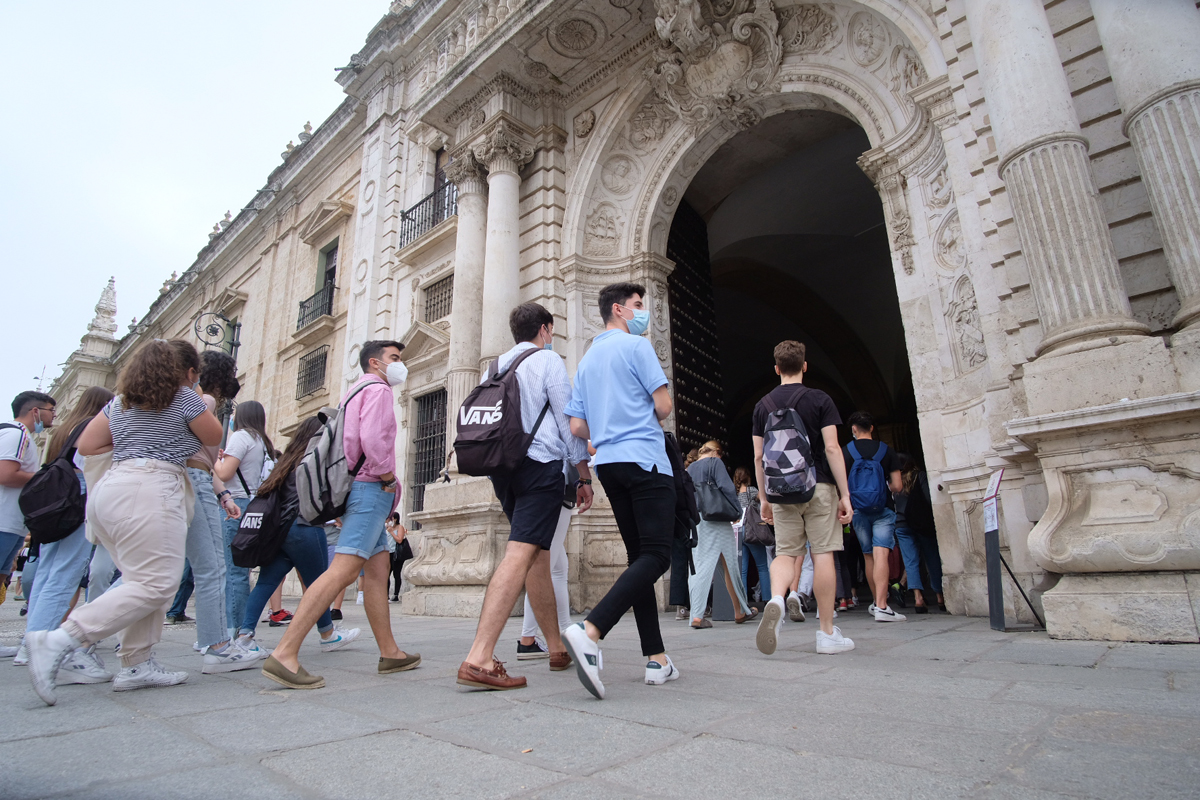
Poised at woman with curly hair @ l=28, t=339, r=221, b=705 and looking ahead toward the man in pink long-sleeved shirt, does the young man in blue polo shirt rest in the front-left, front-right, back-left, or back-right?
front-right

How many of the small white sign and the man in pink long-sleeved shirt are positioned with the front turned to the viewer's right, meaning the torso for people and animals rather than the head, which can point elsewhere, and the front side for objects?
1

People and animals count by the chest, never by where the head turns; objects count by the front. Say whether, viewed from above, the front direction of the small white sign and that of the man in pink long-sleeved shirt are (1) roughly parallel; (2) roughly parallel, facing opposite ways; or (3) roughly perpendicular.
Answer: roughly parallel, facing opposite ways

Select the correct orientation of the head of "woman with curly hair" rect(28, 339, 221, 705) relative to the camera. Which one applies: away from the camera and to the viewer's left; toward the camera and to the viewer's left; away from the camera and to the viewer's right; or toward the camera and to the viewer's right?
away from the camera and to the viewer's right

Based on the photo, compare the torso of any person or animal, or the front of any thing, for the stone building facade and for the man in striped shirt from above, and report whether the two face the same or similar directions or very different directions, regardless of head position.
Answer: very different directions

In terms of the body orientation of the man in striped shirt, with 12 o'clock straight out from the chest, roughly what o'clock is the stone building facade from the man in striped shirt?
The stone building facade is roughly at 12 o'clock from the man in striped shirt.

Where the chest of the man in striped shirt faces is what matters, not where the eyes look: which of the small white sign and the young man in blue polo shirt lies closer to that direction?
the small white sign

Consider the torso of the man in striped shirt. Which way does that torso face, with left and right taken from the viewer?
facing away from the viewer and to the right of the viewer

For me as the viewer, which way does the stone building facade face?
facing the viewer and to the left of the viewer

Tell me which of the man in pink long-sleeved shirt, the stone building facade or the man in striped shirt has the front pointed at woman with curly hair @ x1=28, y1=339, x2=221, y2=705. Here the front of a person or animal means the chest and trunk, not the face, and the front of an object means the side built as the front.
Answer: the stone building facade

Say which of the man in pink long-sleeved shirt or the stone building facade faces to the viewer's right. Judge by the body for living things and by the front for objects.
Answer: the man in pink long-sleeved shirt

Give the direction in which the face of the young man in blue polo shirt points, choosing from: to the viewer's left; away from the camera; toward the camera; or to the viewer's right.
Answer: to the viewer's right

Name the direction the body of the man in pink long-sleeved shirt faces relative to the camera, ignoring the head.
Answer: to the viewer's right

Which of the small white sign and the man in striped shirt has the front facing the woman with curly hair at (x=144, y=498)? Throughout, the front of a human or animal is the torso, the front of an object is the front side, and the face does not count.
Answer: the small white sign

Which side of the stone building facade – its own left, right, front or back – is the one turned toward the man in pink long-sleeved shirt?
front

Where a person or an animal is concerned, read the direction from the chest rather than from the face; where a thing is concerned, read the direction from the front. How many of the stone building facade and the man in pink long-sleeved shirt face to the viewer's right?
1

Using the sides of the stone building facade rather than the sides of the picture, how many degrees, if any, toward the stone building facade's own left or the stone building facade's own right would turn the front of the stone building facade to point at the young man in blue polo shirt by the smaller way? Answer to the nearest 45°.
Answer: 0° — it already faces them

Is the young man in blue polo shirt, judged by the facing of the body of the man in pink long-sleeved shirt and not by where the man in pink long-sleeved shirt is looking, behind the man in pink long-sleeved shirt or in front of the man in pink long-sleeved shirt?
in front

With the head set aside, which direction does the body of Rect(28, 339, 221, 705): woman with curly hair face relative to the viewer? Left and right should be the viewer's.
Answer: facing away from the viewer and to the right of the viewer

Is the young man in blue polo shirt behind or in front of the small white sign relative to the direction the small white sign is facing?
in front

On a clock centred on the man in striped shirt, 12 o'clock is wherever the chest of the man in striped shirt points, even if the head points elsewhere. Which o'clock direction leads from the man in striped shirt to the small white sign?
The small white sign is roughly at 1 o'clock from the man in striped shirt.
